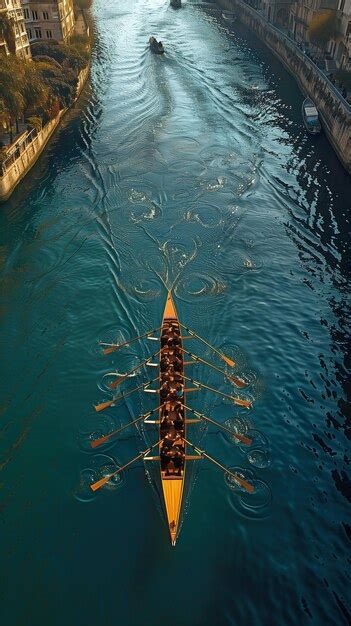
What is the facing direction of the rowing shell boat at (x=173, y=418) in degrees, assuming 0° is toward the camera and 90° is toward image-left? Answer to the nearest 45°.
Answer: approximately 0°
